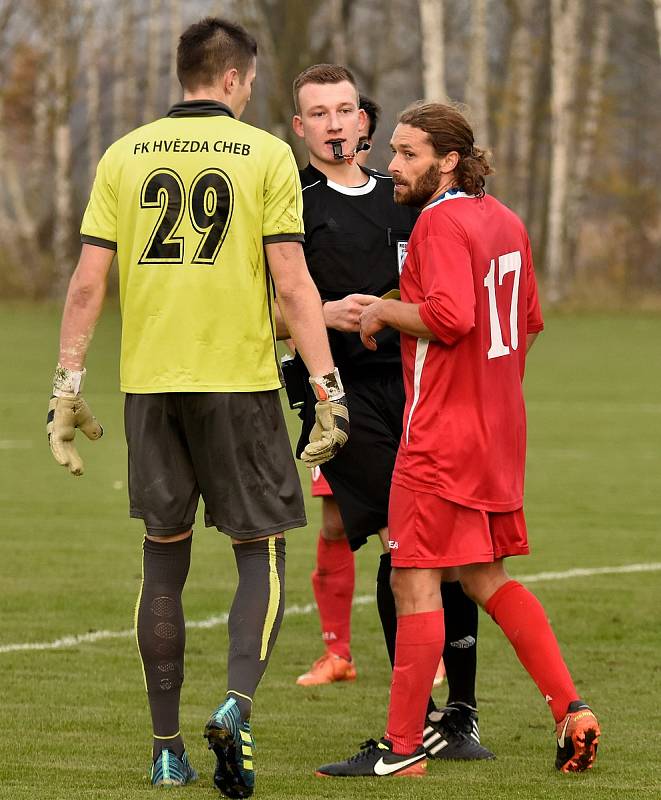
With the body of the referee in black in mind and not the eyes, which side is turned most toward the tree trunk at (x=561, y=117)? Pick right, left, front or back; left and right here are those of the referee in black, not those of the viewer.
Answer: back

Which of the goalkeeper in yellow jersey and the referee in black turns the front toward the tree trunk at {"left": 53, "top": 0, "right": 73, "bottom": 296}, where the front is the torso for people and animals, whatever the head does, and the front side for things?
the goalkeeper in yellow jersey

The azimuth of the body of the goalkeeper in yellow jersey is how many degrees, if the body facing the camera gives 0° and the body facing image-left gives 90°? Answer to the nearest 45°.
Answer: approximately 180°

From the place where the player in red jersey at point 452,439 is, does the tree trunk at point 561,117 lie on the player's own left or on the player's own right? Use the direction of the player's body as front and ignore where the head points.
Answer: on the player's own right

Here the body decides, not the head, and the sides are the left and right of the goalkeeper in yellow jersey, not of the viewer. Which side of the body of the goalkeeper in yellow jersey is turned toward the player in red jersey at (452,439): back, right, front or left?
right

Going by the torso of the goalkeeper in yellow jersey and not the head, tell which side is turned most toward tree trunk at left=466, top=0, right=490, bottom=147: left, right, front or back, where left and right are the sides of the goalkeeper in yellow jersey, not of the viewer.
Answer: front

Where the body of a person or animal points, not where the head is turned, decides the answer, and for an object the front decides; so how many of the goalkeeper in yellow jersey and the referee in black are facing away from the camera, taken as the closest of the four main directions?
1

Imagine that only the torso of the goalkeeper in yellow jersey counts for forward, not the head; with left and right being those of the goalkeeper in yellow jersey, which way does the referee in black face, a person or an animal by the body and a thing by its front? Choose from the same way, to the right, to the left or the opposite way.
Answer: the opposite way

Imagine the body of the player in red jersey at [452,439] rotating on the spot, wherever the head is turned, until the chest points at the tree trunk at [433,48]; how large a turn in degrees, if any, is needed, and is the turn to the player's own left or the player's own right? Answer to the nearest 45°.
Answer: approximately 45° to the player's own right

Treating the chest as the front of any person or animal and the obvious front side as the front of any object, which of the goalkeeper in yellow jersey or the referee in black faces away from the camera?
the goalkeeper in yellow jersey

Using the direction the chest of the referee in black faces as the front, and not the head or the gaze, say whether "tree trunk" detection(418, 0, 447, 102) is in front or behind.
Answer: behind

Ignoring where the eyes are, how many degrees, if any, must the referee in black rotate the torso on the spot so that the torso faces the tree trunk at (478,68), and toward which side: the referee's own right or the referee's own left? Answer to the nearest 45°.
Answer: approximately 180°

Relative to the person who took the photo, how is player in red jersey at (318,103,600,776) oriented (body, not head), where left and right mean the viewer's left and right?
facing away from the viewer and to the left of the viewer

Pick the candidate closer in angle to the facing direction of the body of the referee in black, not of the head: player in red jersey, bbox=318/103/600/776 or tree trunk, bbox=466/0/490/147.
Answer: the player in red jersey

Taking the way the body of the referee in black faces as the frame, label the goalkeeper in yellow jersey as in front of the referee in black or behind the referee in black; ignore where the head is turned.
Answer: in front

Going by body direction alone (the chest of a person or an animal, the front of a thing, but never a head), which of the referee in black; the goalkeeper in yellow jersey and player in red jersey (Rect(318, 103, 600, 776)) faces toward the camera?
the referee in black
